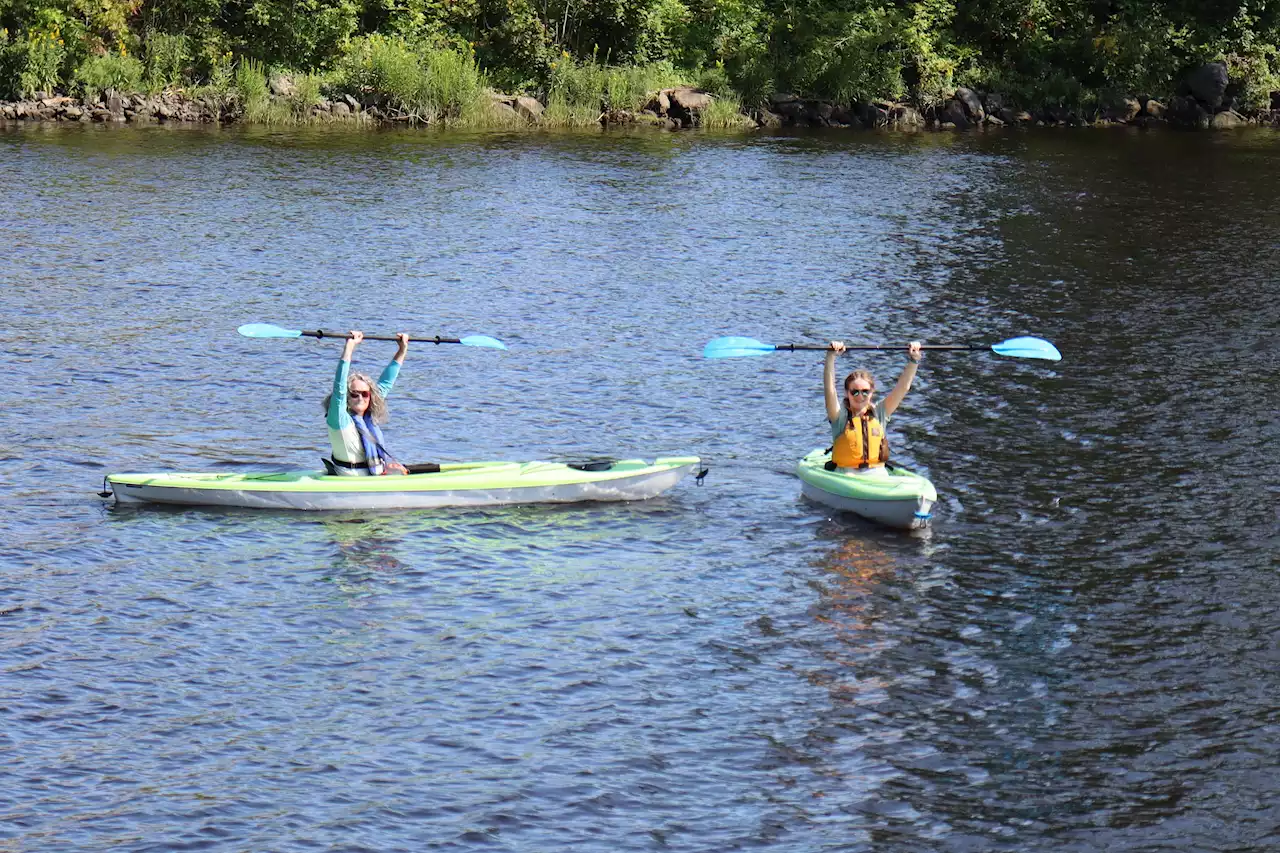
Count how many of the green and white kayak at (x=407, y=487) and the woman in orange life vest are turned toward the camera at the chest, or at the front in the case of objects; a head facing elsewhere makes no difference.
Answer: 1

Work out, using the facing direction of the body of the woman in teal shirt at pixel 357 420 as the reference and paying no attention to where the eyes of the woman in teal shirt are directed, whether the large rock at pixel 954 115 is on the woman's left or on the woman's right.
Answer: on the woman's left

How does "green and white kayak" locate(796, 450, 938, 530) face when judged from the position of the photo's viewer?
facing the viewer and to the right of the viewer

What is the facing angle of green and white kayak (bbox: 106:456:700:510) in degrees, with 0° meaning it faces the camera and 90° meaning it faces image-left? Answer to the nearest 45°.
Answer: approximately 270°

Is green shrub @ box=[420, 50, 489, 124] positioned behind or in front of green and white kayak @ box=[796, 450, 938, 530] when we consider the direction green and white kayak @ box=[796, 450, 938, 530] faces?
behind

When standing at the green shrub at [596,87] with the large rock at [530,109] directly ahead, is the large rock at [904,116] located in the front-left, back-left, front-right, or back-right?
back-left

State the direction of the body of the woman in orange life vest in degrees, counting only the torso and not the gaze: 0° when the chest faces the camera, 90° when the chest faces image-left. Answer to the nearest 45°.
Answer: approximately 0°

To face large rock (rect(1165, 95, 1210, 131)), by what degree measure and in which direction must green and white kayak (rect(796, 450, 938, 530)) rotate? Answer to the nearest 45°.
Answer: approximately 135° to its left

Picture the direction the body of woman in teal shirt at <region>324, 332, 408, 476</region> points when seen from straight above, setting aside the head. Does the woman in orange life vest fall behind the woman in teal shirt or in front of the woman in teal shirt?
in front

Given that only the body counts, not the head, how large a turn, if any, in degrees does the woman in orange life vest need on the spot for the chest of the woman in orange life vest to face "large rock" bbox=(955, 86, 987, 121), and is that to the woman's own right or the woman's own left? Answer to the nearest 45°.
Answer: approximately 180°

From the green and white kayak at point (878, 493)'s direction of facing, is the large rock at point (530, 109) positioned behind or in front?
behind

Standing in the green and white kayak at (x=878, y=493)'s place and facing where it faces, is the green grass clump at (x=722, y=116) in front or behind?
behind

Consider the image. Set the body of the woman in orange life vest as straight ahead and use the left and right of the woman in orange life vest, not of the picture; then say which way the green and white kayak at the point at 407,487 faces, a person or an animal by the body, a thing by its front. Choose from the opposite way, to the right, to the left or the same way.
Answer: to the left
